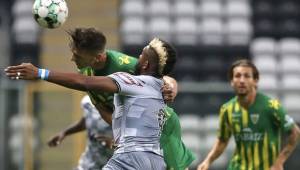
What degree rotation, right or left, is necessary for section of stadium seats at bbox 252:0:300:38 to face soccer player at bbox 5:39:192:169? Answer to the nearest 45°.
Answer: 0° — it already faces them

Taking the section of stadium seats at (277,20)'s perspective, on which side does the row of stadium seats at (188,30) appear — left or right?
on its right

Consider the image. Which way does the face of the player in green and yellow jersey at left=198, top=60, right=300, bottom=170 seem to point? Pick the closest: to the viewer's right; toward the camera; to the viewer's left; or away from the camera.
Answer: toward the camera

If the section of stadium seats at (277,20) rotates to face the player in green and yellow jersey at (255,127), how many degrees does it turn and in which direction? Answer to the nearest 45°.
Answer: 0° — it already faces them

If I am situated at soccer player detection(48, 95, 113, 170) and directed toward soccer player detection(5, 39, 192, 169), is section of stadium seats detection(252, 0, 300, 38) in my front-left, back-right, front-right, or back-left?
back-left

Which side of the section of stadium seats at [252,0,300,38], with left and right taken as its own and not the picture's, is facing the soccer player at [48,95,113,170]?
front

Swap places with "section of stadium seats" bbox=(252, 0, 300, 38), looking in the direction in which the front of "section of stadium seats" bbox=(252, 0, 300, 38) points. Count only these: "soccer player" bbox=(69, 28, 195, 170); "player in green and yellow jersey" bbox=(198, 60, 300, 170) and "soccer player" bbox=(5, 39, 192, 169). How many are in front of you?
3

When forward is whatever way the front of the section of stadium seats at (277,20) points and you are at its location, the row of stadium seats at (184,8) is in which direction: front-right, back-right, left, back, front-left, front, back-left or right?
right

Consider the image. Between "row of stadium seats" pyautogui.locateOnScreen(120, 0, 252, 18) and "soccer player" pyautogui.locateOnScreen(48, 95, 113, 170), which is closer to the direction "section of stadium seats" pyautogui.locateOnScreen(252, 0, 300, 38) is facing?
the soccer player

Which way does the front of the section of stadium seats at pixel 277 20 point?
toward the camera
